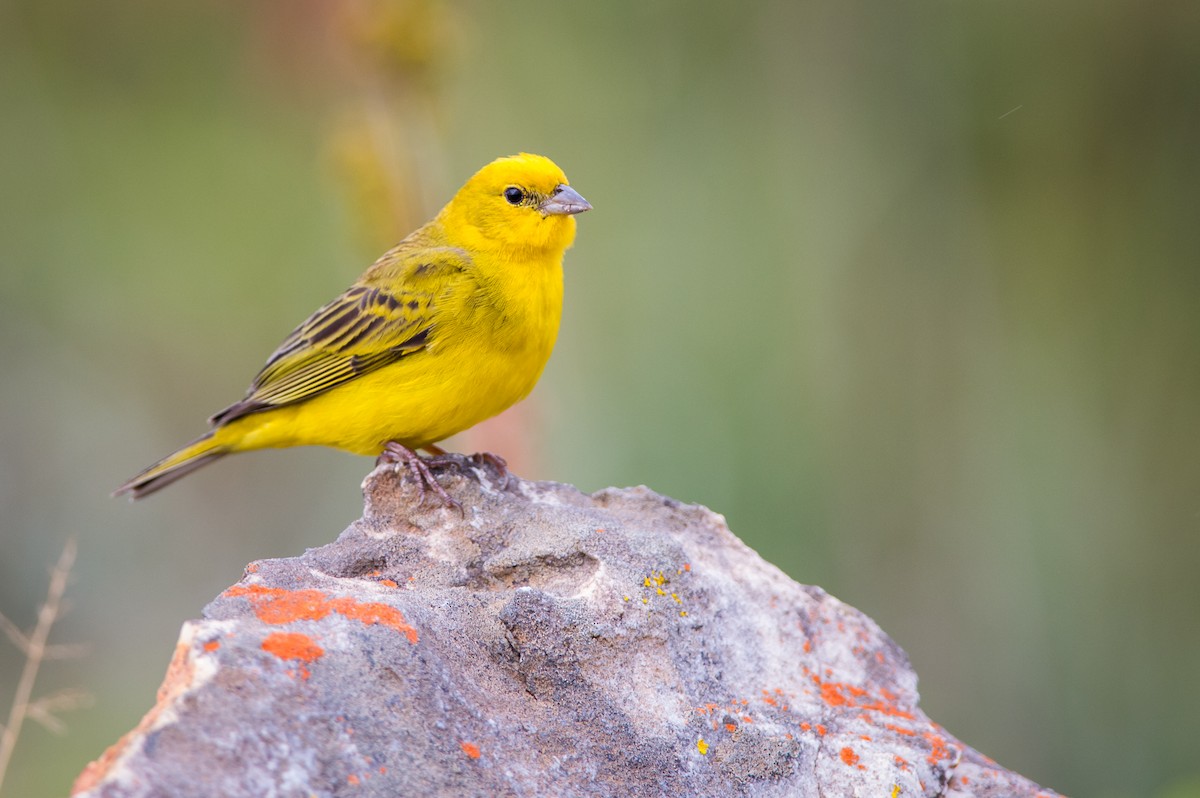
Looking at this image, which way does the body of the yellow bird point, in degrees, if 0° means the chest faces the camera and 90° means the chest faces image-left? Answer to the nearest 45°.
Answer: approximately 270°
